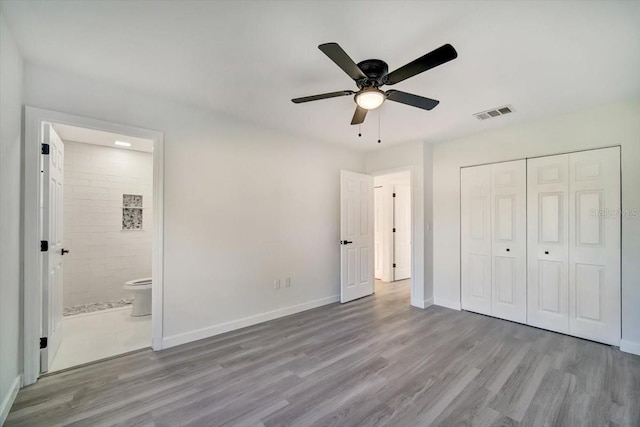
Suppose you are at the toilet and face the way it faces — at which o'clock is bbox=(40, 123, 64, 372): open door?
The open door is roughly at 10 o'clock from the toilet.

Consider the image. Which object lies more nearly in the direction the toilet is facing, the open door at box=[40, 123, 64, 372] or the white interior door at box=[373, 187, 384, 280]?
the open door

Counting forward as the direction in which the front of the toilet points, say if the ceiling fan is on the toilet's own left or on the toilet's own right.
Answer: on the toilet's own left

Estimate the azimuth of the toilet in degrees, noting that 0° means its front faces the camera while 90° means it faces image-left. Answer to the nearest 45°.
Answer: approximately 90°

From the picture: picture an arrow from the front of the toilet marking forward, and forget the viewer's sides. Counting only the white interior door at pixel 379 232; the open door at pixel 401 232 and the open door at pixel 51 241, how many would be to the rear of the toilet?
2

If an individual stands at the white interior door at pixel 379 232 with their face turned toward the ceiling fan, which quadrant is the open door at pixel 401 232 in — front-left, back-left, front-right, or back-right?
back-left

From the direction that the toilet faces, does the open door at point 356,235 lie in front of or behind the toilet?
behind

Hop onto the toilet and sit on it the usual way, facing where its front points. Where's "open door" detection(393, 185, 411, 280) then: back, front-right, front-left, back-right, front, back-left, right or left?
back

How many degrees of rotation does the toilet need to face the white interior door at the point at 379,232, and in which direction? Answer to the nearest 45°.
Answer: approximately 180°

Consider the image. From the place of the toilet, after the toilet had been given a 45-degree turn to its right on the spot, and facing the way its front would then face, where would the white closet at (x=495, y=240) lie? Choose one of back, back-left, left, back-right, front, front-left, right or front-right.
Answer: back

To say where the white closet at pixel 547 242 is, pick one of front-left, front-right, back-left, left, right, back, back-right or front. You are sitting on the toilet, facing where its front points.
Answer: back-left
